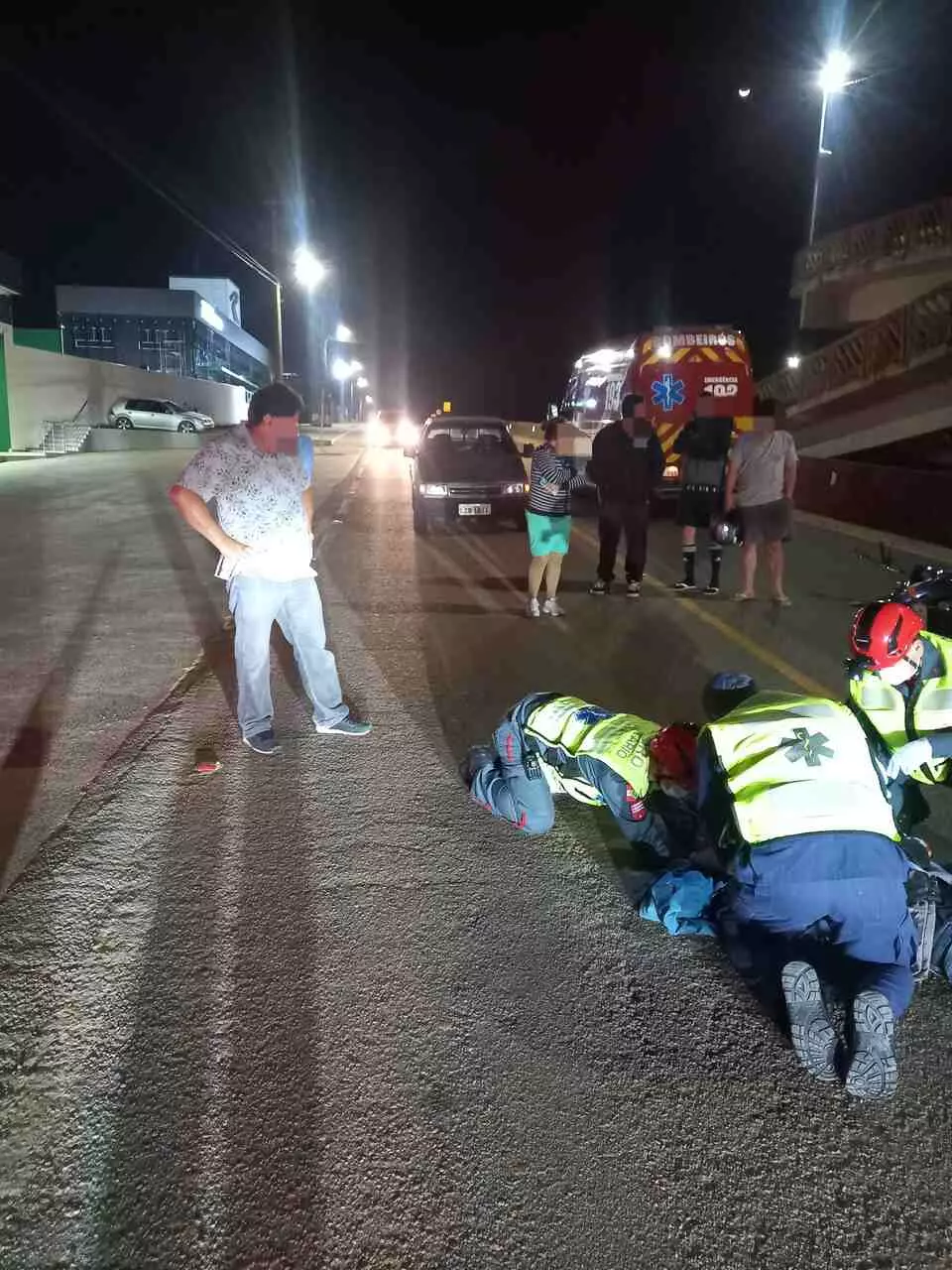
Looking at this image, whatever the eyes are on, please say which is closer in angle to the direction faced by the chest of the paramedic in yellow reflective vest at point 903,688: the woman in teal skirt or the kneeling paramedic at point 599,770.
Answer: the kneeling paramedic

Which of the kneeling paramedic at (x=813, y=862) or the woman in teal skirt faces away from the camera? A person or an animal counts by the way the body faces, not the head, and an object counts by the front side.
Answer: the kneeling paramedic

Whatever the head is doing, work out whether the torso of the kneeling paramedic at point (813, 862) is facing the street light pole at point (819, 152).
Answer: yes

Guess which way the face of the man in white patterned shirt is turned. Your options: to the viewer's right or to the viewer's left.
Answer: to the viewer's right

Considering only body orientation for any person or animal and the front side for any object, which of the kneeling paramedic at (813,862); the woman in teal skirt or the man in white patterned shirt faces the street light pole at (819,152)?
the kneeling paramedic

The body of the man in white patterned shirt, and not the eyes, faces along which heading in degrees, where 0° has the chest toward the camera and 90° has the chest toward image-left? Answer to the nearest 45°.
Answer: approximately 315°

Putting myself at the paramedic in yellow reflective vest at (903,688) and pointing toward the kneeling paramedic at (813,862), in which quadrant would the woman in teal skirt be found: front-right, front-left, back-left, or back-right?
back-right

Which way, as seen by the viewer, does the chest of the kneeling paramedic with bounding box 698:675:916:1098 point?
away from the camera

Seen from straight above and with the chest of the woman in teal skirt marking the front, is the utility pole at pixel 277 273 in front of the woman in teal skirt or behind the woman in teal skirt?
behind

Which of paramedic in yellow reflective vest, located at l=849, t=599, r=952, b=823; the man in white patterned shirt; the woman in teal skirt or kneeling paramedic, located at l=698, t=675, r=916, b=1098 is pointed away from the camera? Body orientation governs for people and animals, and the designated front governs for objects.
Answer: the kneeling paramedic

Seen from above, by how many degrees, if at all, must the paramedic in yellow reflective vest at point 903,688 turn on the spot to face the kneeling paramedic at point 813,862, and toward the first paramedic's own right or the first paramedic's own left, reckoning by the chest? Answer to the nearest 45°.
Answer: approximately 45° to the first paramedic's own left

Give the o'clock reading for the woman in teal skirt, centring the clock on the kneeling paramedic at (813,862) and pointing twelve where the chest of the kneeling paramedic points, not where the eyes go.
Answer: The woman in teal skirt is roughly at 11 o'clock from the kneeling paramedic.

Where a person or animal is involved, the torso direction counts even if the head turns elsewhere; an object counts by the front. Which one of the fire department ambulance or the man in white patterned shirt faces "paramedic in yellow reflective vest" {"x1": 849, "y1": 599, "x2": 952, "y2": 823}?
the man in white patterned shirt

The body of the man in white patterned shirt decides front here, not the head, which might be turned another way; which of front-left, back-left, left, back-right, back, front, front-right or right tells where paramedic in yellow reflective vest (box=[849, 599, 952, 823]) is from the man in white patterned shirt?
front
